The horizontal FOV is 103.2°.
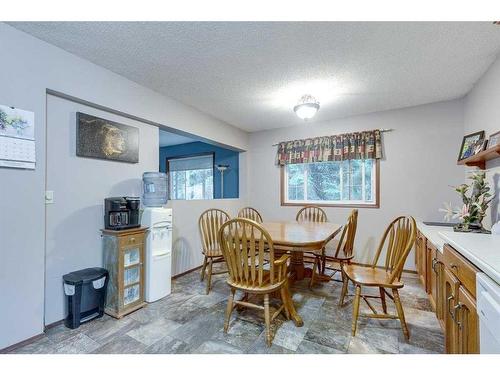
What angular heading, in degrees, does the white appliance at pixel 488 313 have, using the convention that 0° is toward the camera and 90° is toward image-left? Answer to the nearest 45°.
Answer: approximately 45°

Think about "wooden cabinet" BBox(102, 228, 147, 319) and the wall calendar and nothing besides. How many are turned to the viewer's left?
0

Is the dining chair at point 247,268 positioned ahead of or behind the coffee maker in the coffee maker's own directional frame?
ahead

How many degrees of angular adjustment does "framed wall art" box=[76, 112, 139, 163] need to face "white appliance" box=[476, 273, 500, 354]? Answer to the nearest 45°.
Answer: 0° — it already faces it

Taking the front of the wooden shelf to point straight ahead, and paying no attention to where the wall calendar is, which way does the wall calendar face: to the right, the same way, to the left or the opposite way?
the opposite way

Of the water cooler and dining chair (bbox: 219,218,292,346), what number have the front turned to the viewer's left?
0

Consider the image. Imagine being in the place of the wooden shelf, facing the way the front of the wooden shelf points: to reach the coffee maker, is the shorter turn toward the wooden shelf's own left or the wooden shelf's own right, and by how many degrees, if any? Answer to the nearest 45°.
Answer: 0° — it already faces it

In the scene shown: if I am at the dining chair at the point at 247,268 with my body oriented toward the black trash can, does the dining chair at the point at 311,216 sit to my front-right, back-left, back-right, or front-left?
back-right

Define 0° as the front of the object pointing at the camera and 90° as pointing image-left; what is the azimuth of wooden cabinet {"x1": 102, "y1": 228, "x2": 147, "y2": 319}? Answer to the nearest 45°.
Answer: approximately 315°

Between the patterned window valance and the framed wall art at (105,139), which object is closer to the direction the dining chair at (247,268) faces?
the patterned window valance

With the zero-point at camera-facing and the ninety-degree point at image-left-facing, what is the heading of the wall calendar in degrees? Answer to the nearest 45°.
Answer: approximately 315°

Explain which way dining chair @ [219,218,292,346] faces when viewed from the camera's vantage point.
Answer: facing away from the viewer and to the right of the viewer

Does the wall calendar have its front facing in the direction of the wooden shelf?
yes

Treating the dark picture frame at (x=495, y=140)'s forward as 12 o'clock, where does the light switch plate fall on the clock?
The light switch plate is roughly at 12 o'clock from the dark picture frame.

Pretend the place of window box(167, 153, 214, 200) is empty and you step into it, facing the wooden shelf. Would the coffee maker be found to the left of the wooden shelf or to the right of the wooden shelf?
right

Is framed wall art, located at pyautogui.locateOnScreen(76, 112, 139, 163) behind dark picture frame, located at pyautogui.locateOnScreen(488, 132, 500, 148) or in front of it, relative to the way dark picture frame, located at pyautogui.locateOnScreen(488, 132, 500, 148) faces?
in front

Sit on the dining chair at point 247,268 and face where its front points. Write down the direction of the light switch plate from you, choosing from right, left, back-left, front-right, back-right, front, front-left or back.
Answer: back-left
